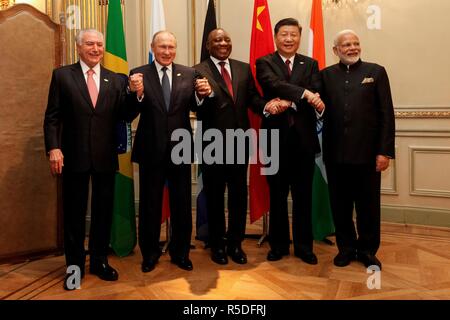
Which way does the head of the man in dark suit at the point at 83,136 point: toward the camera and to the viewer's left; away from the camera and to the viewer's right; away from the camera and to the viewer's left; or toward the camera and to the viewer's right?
toward the camera and to the viewer's right

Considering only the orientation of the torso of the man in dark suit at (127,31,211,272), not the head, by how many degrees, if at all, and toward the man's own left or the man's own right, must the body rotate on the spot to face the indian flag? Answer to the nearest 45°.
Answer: approximately 135° to the man's own left

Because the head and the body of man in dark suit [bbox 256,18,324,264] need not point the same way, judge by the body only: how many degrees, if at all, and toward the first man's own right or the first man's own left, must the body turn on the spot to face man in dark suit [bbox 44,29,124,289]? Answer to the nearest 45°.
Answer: approximately 90° to the first man's own right

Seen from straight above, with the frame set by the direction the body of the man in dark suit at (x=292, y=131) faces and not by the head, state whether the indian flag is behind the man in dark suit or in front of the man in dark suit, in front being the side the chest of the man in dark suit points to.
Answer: behind

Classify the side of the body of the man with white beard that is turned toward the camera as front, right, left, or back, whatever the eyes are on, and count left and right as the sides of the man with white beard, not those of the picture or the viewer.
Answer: front

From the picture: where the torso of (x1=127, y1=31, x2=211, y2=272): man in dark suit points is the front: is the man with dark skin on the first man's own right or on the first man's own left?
on the first man's own left

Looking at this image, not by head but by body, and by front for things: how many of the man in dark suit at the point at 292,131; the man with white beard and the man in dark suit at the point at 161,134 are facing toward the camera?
3

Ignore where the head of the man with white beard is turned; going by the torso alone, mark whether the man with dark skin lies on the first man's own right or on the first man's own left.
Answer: on the first man's own right
